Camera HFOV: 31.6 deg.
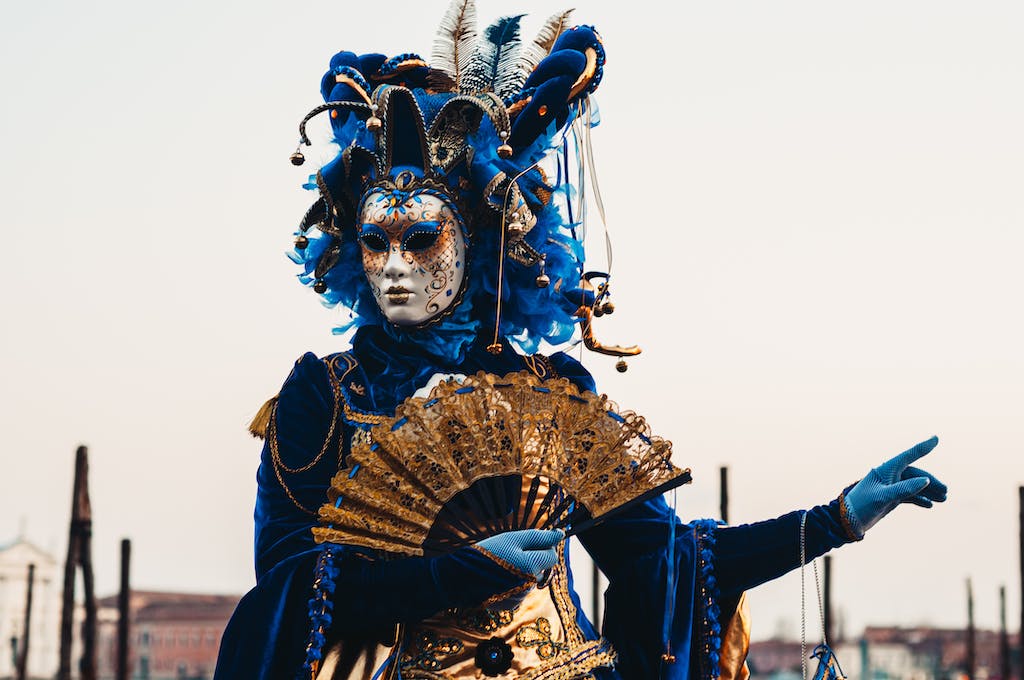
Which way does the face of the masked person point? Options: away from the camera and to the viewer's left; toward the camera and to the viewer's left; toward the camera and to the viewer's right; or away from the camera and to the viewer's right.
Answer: toward the camera and to the viewer's left

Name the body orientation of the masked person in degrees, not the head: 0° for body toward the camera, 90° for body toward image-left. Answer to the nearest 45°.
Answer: approximately 0°

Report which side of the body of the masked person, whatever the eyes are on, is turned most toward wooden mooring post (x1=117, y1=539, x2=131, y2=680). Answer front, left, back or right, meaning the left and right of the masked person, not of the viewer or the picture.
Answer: back

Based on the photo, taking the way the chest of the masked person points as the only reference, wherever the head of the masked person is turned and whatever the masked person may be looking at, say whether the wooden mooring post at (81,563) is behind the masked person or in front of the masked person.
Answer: behind
